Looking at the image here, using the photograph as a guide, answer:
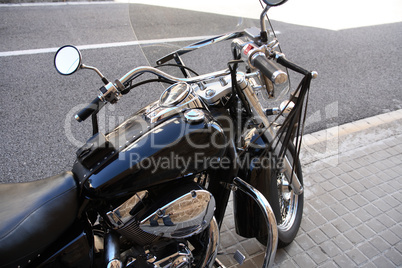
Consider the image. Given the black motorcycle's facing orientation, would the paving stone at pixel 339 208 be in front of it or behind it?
in front

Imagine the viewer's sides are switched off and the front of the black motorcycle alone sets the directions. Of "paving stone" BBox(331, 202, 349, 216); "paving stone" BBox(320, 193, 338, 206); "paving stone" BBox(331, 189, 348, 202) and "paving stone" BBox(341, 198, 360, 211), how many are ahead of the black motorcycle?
4

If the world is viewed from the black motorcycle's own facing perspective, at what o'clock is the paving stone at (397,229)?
The paving stone is roughly at 1 o'clock from the black motorcycle.

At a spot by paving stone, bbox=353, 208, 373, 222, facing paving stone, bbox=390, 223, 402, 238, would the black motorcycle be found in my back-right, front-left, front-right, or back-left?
back-right

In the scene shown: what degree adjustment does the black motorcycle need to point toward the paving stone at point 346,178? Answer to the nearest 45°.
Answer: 0° — it already faces it

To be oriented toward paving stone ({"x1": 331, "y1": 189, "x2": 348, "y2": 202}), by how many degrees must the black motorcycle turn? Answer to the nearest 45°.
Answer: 0° — it already faces it

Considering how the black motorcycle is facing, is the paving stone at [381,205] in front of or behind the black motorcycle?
in front

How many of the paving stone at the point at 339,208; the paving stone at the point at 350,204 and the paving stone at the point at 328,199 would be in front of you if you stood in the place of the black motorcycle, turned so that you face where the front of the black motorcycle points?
3

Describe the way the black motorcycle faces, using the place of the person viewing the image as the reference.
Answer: facing away from the viewer and to the right of the viewer

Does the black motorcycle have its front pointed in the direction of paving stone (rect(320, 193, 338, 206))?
yes

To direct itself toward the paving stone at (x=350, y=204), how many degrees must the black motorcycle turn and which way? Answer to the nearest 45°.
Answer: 0° — it already faces it

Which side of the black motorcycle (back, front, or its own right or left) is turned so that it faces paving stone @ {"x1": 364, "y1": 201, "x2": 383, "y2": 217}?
front
